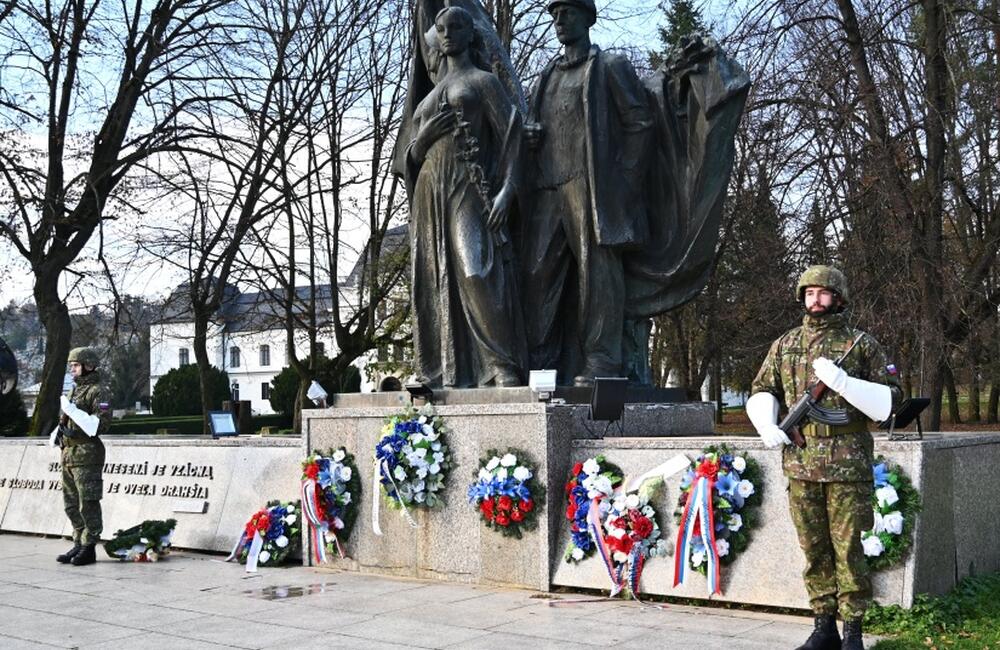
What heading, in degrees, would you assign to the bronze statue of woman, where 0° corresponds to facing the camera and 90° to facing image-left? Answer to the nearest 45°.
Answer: approximately 45°

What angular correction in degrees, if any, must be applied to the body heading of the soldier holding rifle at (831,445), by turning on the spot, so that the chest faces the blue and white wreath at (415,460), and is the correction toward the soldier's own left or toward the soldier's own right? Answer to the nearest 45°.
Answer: approximately 90° to the soldier's own right

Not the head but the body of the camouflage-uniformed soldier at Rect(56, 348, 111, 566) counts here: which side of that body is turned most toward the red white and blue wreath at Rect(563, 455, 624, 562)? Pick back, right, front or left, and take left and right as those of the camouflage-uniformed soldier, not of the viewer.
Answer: left

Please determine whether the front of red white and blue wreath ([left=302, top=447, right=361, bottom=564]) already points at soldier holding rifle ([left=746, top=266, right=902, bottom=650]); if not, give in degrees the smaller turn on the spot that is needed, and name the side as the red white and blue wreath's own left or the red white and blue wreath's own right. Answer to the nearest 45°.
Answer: approximately 90° to the red white and blue wreath's own left

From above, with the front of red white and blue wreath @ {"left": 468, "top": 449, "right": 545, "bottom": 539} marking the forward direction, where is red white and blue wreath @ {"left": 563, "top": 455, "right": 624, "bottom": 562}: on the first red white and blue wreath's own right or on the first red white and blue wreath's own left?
on the first red white and blue wreath's own left

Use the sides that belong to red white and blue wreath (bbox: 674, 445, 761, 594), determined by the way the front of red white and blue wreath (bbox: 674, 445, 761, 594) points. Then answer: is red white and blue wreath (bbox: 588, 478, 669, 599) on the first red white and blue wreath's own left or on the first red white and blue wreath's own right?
on the first red white and blue wreath's own right

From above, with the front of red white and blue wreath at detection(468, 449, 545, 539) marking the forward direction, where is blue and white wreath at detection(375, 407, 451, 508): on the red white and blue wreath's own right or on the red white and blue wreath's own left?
on the red white and blue wreath's own right

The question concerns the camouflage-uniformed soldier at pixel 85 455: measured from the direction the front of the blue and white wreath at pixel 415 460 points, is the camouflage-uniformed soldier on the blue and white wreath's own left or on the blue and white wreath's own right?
on the blue and white wreath's own right

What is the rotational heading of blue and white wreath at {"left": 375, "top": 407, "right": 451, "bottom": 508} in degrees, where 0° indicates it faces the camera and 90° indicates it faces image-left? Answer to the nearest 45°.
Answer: approximately 45°

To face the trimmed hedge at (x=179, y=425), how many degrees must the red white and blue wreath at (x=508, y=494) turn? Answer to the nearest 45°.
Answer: approximately 135° to its right

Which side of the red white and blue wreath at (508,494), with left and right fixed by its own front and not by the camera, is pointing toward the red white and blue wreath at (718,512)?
left
